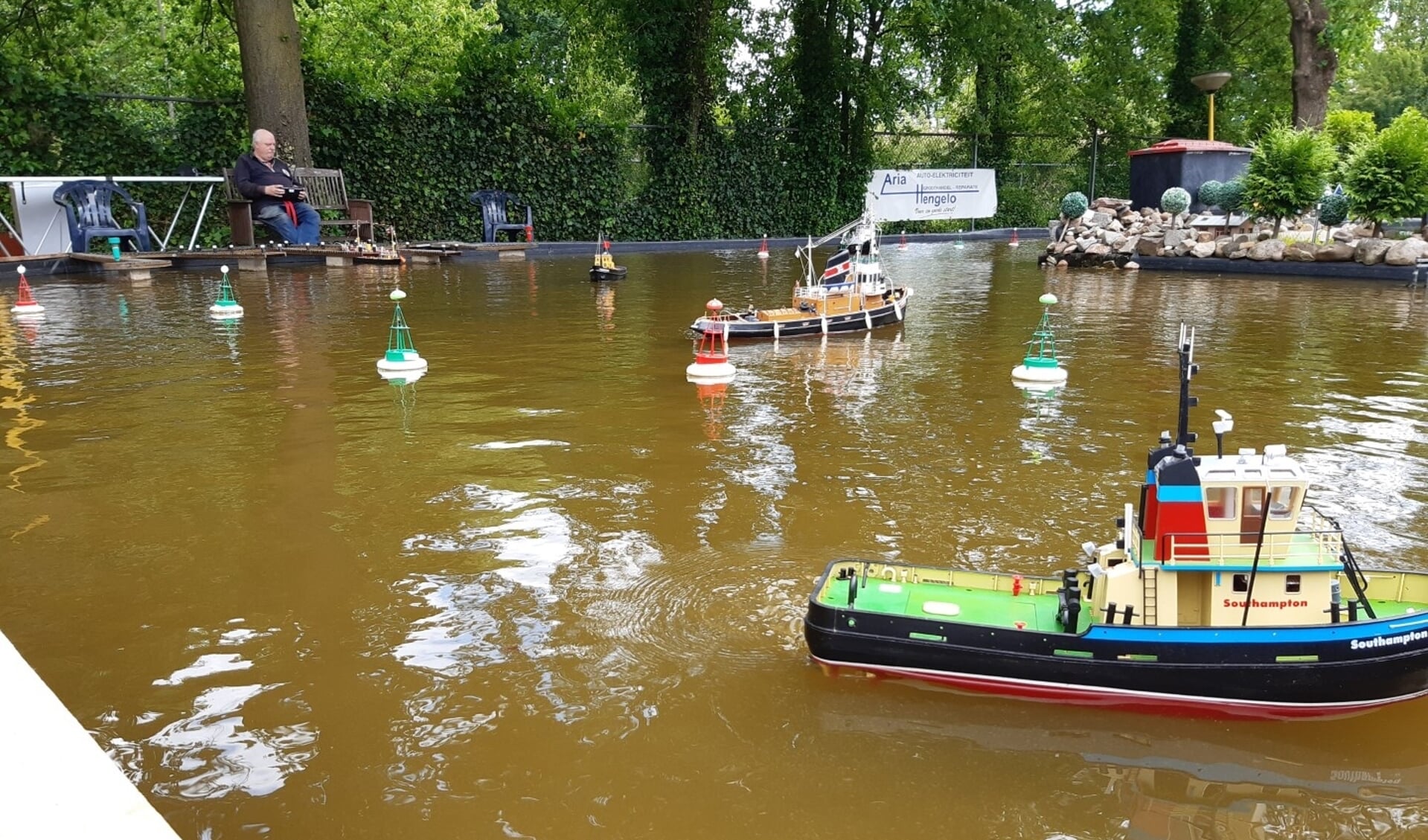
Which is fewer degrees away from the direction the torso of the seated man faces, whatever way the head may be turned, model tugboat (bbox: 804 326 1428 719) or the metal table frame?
the model tugboat

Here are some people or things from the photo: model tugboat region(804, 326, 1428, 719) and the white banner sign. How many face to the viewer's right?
1

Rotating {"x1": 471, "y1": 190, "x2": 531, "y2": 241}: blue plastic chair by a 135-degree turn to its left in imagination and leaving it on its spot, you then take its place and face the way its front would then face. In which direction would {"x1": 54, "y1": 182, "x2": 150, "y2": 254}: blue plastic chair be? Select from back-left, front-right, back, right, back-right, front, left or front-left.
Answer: back-left

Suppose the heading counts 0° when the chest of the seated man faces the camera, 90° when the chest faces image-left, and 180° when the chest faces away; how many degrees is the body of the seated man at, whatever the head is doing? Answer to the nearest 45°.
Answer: approximately 315°

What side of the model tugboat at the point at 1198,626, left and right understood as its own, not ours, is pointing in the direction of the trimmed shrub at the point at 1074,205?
left

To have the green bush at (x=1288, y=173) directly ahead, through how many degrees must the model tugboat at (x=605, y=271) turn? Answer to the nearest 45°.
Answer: approximately 135° to its left

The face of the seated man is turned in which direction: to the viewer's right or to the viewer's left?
to the viewer's right

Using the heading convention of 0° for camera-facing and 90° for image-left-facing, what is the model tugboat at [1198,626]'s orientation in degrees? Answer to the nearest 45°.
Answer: approximately 270°

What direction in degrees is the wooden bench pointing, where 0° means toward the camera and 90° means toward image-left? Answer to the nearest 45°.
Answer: approximately 315°

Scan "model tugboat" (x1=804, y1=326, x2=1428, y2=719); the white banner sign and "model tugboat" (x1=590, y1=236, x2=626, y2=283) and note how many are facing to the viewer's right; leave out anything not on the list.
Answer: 1

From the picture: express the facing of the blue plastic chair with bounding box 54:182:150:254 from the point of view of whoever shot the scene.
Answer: facing the viewer and to the right of the viewer

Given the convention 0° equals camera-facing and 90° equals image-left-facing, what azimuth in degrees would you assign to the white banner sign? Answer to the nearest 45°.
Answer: approximately 0°
